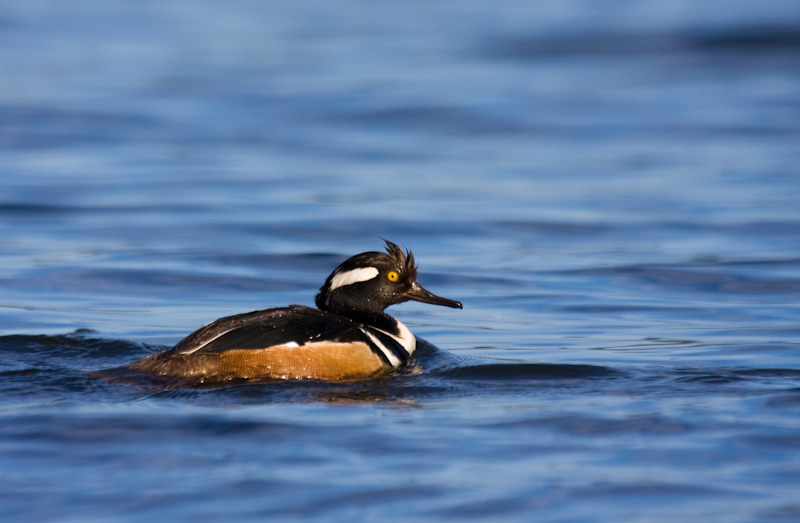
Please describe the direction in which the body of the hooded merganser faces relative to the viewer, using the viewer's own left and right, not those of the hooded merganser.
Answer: facing to the right of the viewer
